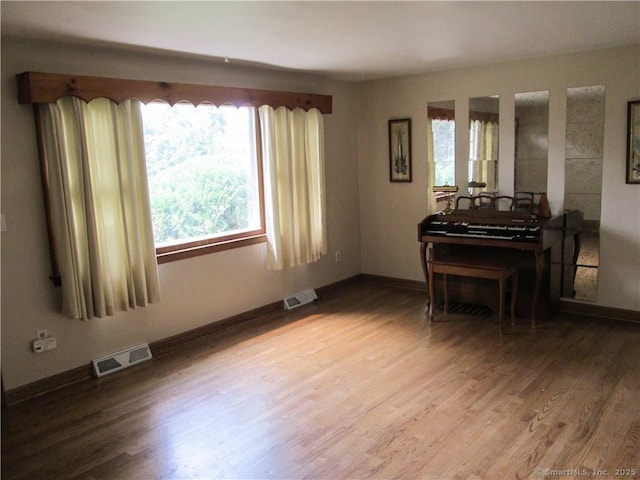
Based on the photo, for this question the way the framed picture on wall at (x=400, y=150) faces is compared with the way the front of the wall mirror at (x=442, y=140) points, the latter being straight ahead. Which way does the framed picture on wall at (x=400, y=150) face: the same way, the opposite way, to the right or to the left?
the same way

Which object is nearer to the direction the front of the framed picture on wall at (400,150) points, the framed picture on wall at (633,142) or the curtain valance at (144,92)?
the curtain valance

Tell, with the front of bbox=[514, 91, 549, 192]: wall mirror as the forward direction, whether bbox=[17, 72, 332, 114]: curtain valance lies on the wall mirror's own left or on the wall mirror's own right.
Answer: on the wall mirror's own right

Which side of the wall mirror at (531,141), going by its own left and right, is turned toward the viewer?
front

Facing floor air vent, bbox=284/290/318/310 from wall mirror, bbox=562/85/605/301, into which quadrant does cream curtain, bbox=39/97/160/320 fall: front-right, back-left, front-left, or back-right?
front-left

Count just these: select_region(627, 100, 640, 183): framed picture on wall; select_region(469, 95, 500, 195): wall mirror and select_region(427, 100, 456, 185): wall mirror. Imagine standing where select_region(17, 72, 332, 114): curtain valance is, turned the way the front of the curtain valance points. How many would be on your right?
0

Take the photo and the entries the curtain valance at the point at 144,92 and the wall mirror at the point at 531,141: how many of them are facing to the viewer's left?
0

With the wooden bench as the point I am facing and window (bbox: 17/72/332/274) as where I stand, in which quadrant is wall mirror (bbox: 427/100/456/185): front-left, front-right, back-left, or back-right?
front-left

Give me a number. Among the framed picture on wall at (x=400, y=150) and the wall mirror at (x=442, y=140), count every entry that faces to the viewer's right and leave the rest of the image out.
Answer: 0

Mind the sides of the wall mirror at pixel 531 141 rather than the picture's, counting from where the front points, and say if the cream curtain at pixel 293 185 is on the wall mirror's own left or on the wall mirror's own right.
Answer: on the wall mirror's own right

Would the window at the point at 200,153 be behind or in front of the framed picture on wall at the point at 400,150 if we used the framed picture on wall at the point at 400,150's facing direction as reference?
in front

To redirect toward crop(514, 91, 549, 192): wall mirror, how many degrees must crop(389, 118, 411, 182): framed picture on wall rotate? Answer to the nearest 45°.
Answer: approximately 90° to its left

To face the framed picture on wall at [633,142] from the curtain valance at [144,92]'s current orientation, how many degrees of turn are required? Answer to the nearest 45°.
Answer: approximately 45° to its left

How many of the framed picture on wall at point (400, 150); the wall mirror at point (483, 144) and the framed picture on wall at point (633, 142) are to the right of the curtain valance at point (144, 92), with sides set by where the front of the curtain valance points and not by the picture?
0

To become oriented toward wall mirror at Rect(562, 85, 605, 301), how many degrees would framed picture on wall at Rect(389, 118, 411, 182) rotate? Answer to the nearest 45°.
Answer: approximately 90° to its left
